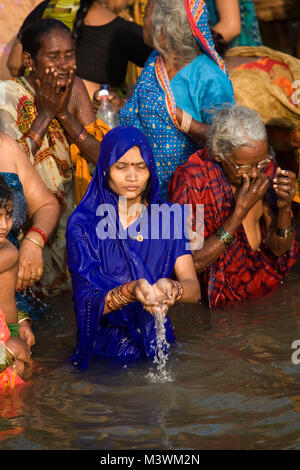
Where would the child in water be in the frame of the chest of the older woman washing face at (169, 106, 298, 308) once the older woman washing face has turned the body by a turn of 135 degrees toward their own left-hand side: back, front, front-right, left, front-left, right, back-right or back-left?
back-left

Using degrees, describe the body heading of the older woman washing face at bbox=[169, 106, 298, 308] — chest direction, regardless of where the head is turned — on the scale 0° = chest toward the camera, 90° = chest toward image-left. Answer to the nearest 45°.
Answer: approximately 315°

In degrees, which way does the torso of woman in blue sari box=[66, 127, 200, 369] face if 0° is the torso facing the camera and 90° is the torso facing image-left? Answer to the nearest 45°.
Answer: approximately 315°

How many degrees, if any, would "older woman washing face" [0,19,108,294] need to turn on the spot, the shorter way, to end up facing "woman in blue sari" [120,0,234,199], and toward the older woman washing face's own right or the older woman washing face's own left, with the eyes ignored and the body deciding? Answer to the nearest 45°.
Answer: approximately 45° to the older woman washing face's own left

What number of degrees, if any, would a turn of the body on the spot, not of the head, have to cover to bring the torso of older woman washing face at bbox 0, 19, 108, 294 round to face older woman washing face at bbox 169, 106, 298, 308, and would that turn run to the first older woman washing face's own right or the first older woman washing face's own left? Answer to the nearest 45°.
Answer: approximately 45° to the first older woman washing face's own left

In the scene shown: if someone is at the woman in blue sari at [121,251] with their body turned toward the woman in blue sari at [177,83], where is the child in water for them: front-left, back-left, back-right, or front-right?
back-left

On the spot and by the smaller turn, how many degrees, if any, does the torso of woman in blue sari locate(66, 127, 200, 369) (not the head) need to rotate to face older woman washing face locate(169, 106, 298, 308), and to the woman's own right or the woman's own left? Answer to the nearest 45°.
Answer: approximately 90° to the woman's own left

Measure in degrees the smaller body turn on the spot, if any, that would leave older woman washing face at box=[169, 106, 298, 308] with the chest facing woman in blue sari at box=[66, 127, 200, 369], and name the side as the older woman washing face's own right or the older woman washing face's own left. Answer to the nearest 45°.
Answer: approximately 90° to the older woman washing face's own right

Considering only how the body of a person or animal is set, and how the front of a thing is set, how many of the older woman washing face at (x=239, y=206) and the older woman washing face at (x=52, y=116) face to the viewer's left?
0
